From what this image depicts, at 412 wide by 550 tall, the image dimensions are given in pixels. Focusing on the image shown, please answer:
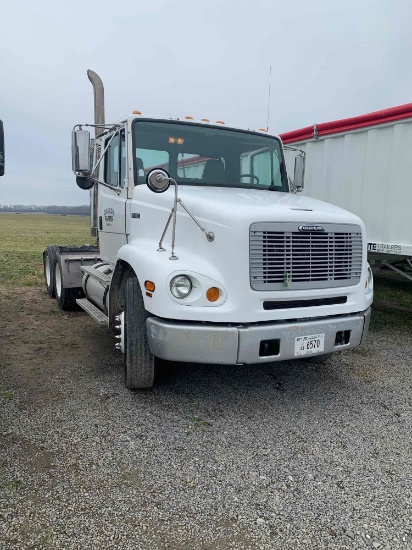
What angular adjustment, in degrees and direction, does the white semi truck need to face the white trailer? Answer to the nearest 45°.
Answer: approximately 90° to its left

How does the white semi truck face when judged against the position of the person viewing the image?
facing the viewer and to the right of the viewer
